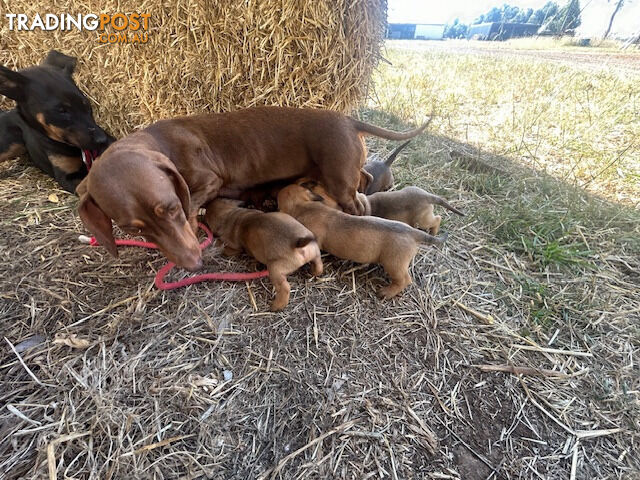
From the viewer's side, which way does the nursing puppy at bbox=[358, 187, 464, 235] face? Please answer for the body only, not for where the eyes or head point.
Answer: to the viewer's left

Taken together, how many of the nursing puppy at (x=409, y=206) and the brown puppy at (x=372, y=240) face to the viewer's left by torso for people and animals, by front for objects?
2

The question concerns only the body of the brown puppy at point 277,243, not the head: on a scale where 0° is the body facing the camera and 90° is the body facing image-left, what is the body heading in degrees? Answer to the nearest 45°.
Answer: approximately 135°

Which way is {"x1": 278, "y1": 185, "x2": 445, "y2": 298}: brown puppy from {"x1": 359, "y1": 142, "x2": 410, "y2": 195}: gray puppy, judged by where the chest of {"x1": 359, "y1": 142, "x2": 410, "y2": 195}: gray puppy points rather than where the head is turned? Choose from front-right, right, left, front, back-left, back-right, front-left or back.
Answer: left

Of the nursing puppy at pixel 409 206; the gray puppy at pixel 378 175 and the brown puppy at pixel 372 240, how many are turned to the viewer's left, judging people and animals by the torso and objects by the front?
3

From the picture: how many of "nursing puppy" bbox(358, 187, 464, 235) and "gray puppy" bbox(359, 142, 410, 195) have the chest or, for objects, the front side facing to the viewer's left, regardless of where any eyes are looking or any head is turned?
2

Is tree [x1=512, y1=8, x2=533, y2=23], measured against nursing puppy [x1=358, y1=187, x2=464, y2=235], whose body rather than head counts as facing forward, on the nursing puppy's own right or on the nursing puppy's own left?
on the nursing puppy's own right

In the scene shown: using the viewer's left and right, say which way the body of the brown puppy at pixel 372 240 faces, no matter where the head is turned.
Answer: facing to the left of the viewer

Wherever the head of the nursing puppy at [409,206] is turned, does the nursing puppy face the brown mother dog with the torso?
yes

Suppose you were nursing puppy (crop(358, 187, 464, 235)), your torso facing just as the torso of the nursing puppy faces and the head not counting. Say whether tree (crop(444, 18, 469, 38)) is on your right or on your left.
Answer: on your right

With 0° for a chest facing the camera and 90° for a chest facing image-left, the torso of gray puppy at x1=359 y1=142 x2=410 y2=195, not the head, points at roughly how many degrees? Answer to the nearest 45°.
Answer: approximately 90°

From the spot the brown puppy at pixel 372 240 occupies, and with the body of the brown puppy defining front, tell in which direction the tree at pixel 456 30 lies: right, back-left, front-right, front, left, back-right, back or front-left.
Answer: right
